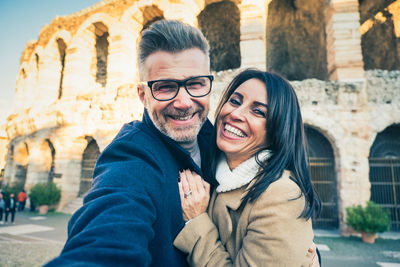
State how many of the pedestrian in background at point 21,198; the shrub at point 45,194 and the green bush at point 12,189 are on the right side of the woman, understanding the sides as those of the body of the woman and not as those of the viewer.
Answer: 3

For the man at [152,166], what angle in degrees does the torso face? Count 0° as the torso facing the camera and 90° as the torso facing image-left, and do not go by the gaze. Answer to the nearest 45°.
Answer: approximately 315°

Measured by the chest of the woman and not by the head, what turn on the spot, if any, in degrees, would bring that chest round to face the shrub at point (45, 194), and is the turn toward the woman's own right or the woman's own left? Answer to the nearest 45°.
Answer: approximately 90° to the woman's own right

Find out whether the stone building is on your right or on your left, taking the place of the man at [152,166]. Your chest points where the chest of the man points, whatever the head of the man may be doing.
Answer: on your left

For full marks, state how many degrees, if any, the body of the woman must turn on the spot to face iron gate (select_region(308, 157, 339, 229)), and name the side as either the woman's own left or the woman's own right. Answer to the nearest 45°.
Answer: approximately 135° to the woman's own right

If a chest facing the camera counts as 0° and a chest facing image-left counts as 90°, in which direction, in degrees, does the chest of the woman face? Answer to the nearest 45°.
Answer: approximately 45°

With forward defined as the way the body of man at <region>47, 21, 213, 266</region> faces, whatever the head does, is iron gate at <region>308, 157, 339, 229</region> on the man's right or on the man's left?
on the man's left
